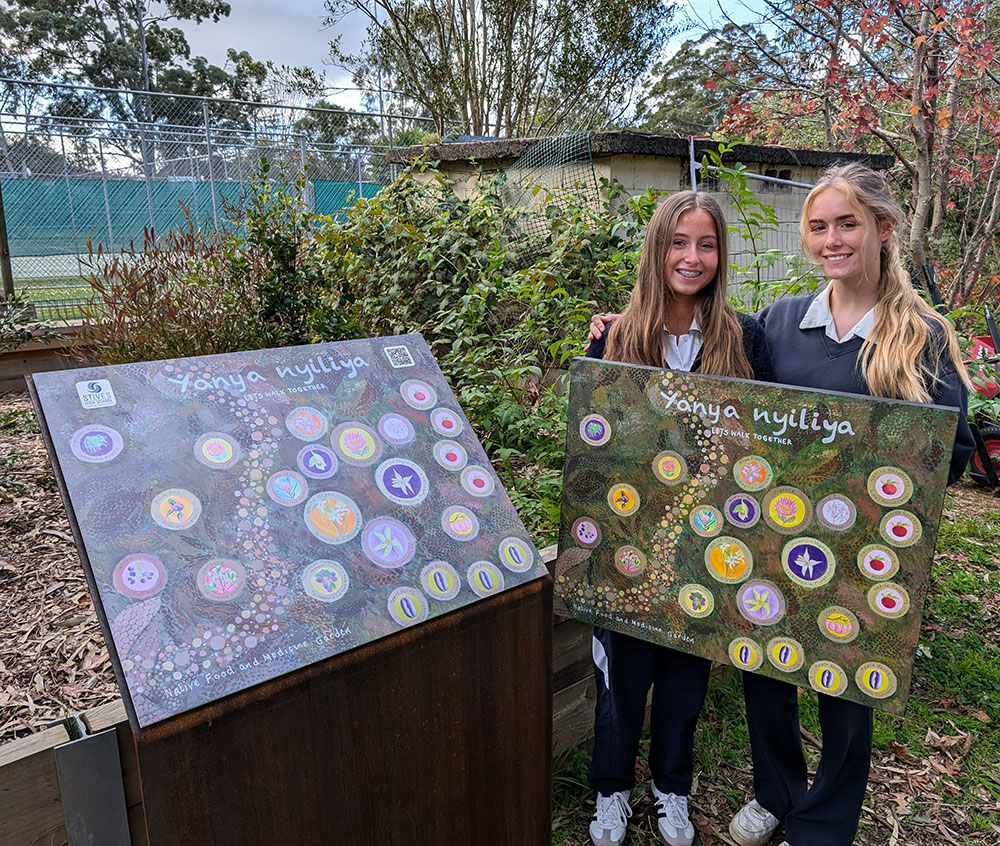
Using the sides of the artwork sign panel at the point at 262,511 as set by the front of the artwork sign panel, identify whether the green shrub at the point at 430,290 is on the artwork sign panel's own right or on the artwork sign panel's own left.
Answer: on the artwork sign panel's own left

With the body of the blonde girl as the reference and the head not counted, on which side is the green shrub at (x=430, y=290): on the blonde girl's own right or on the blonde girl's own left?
on the blonde girl's own right

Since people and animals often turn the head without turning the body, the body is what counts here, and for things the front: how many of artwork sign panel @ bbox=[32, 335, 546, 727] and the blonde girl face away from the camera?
0

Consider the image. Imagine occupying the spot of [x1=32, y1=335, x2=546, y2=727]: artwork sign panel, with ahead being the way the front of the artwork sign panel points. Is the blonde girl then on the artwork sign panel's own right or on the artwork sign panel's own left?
on the artwork sign panel's own left

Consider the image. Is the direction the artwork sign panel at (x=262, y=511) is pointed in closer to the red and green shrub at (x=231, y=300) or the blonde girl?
the blonde girl

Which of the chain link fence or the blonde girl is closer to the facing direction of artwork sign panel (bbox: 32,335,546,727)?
the blonde girl

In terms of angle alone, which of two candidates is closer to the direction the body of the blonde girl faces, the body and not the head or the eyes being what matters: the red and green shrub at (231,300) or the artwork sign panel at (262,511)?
the artwork sign panel

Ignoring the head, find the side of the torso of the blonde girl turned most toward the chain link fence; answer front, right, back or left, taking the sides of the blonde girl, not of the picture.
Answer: right

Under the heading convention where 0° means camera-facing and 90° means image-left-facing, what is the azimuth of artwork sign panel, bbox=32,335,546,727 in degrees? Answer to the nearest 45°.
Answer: approximately 315°

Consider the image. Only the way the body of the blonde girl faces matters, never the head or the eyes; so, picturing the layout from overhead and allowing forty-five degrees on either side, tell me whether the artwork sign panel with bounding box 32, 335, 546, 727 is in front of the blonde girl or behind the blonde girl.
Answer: in front

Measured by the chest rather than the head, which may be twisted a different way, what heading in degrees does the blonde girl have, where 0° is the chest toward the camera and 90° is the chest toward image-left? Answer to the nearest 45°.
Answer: approximately 45°
